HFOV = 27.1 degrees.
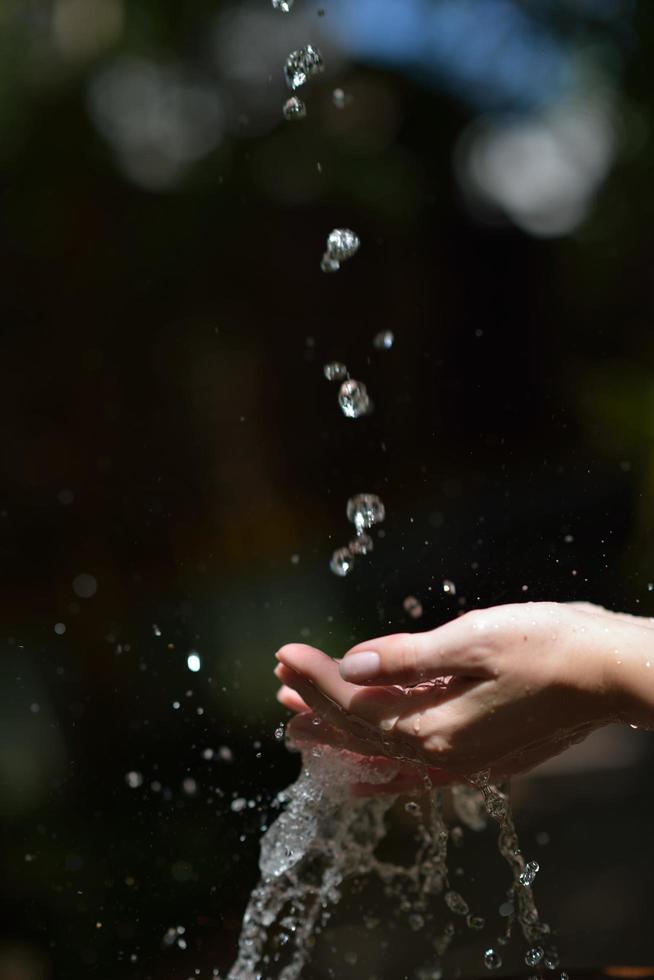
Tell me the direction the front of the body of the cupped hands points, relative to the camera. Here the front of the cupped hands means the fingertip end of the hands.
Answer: to the viewer's left
